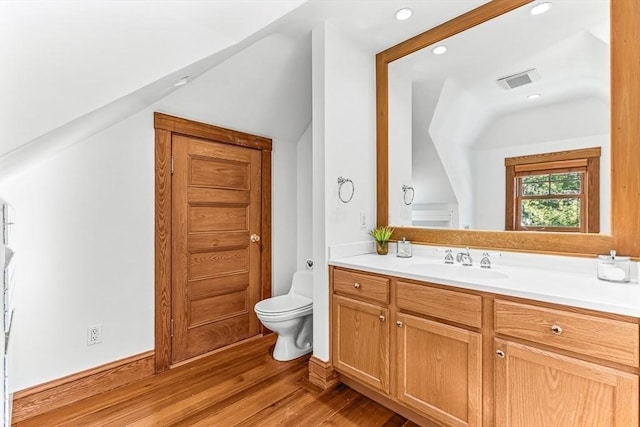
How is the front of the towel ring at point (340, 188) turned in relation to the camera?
facing the viewer and to the right of the viewer

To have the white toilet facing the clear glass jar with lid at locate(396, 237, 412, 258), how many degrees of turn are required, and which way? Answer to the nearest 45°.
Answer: approximately 90° to its left

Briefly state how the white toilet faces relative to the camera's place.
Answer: facing the viewer and to the left of the viewer

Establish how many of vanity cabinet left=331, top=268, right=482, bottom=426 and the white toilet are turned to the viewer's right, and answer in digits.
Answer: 0

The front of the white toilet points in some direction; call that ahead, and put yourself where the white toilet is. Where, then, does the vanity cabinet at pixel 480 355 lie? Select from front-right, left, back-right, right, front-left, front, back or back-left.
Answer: left
